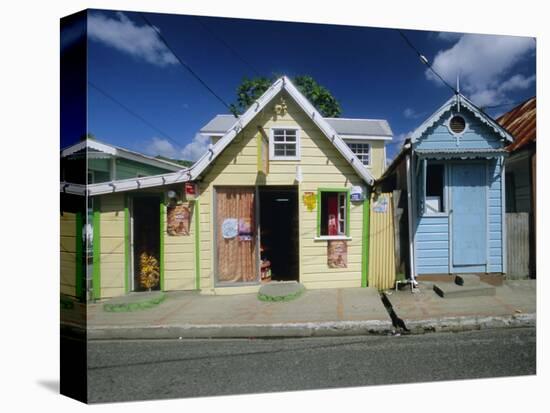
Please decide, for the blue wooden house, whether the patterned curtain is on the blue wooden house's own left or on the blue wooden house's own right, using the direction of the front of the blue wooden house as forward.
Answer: on the blue wooden house's own right

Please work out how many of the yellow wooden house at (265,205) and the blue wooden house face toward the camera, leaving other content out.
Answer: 2

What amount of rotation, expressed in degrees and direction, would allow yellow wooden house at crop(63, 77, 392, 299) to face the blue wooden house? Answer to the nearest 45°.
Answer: approximately 90° to its left

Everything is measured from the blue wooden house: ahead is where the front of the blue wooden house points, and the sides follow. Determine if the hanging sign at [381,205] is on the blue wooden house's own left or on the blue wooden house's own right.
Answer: on the blue wooden house's own right

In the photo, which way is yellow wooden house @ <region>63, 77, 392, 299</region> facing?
toward the camera
